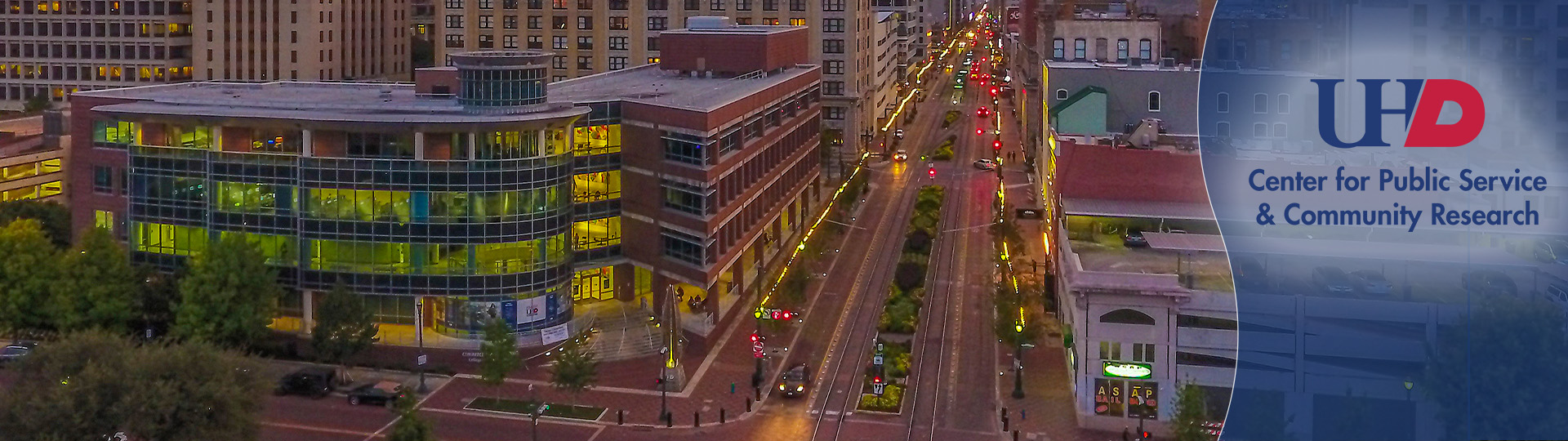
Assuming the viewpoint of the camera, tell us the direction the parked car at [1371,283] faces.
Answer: facing the viewer and to the right of the viewer

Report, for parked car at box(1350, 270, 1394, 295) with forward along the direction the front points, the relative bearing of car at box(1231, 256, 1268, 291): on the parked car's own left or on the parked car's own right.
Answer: on the parked car's own right
